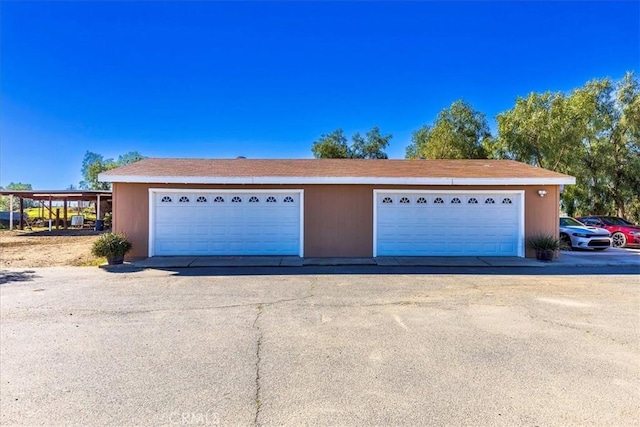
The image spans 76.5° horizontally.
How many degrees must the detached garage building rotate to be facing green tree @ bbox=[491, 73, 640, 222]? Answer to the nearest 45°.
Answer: approximately 135° to its left

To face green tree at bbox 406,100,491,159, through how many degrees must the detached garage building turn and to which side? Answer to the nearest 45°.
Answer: approximately 135° to its left

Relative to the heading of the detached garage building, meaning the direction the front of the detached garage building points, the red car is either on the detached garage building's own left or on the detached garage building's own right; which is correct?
on the detached garage building's own left

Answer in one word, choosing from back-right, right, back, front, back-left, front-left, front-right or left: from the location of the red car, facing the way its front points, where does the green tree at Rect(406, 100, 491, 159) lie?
back

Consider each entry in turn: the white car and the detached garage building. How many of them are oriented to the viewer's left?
0

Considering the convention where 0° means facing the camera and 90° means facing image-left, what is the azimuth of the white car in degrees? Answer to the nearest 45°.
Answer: approximately 315°

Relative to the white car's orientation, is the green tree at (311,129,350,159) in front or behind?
behind

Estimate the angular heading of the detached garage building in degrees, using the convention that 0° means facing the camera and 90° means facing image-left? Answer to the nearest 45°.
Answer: approximately 0°

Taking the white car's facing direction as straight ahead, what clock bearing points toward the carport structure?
The carport structure is roughly at 4 o'clock from the white car.

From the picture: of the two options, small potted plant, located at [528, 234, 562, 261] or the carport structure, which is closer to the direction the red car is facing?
the small potted plant
